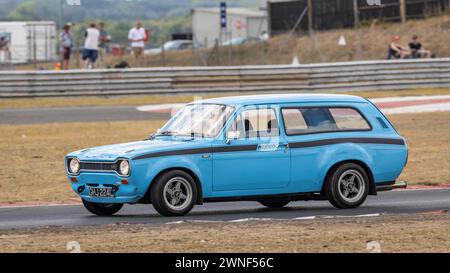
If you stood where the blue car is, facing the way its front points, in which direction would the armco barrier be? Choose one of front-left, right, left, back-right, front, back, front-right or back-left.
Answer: back-right

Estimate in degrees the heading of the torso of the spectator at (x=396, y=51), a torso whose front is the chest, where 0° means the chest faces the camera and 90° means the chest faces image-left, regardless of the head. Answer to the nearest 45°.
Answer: approximately 315°

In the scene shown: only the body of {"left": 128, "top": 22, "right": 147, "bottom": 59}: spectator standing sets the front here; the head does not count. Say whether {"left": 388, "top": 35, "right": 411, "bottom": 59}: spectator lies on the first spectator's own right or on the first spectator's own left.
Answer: on the first spectator's own left

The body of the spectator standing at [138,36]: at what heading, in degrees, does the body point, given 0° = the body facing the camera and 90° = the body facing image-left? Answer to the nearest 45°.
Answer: approximately 0°

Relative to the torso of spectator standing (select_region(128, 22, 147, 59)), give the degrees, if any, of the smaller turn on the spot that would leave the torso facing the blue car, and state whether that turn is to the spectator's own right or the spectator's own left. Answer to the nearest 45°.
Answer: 0° — they already face it

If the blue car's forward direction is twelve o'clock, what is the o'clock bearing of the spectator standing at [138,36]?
The spectator standing is roughly at 4 o'clock from the blue car.
